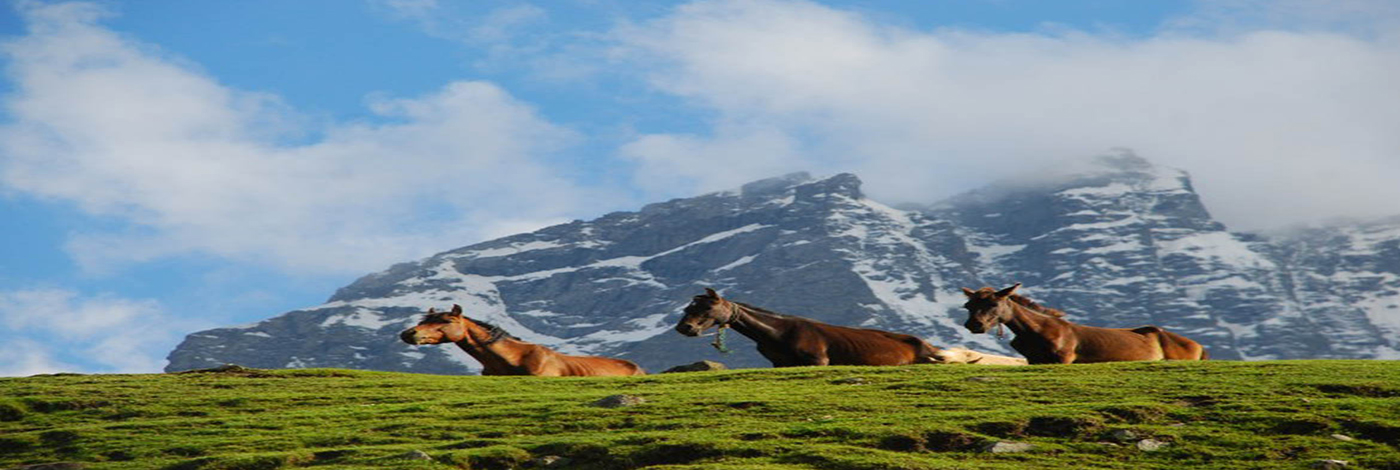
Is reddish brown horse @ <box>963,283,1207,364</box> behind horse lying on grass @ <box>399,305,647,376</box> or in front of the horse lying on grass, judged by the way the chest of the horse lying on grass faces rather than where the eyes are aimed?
behind

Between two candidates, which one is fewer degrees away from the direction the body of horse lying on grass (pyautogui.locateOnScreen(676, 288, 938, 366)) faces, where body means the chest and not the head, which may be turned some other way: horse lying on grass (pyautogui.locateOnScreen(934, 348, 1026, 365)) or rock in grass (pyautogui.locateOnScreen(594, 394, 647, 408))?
the rock in grass

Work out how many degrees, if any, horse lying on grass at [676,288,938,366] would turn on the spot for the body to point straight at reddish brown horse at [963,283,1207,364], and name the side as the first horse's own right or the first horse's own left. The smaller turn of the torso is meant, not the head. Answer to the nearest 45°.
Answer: approximately 180°

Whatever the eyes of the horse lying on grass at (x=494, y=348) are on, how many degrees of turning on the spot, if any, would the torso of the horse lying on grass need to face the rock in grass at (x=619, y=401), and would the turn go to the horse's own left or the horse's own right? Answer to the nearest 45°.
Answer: approximately 90° to the horse's own left

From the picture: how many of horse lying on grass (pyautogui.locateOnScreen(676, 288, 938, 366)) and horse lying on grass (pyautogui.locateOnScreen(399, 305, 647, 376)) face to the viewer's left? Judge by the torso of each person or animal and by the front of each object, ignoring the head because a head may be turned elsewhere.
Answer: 2

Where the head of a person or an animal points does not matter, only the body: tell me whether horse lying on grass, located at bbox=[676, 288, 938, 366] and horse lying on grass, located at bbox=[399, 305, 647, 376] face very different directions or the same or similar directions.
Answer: same or similar directions

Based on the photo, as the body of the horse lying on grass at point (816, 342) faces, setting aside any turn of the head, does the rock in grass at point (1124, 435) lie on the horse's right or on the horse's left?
on the horse's left

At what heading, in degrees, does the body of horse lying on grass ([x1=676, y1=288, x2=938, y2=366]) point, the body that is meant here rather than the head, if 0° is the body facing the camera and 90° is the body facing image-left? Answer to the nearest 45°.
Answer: approximately 90°

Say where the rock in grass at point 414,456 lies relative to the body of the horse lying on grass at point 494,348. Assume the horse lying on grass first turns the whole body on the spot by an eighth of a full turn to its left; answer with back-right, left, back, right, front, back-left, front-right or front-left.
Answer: front-left

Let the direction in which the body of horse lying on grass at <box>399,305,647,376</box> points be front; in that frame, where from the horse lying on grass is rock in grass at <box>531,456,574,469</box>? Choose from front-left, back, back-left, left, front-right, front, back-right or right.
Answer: left

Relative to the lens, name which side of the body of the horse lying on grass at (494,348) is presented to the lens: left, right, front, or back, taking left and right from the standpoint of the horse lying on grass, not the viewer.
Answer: left
